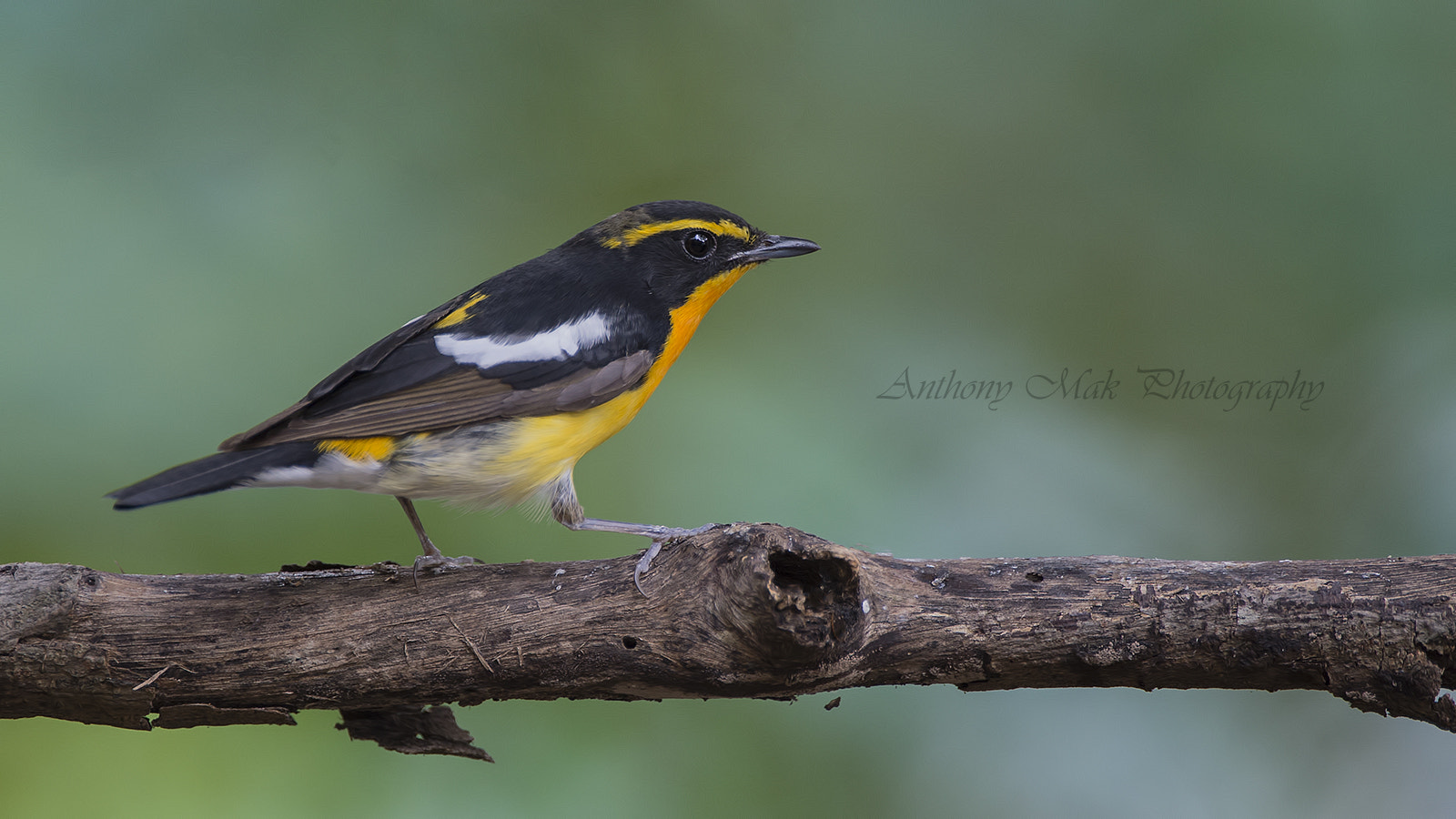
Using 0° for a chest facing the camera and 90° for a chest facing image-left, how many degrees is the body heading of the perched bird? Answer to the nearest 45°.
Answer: approximately 270°
